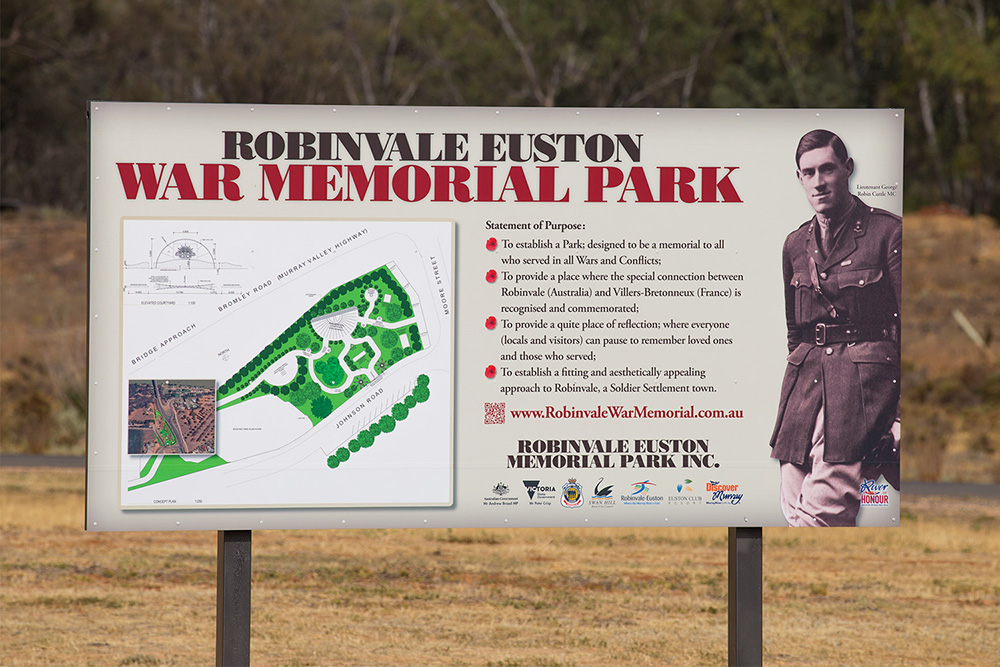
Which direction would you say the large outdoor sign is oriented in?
toward the camera
